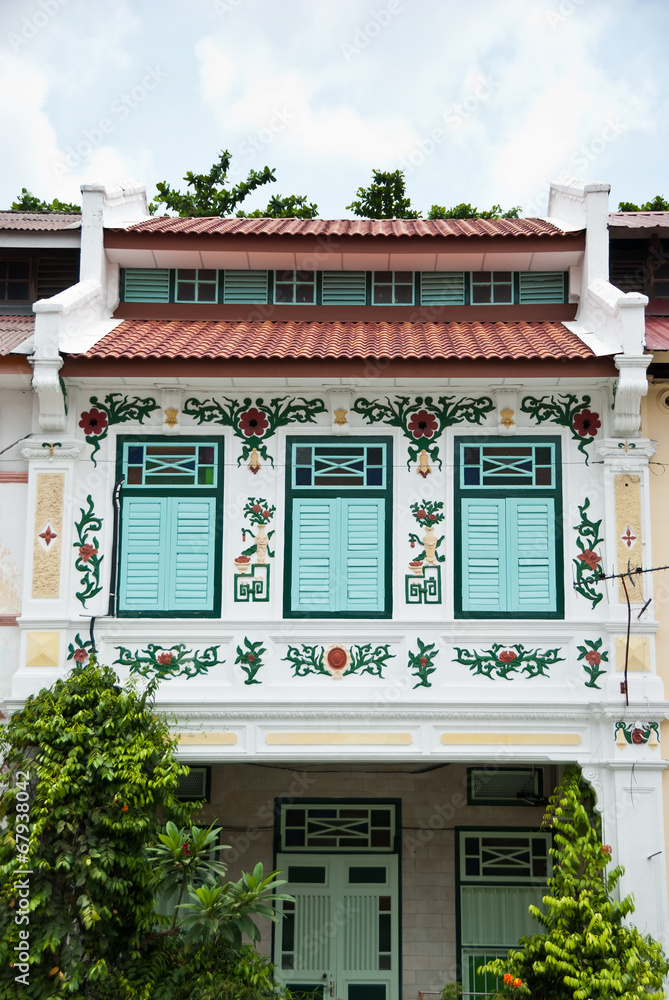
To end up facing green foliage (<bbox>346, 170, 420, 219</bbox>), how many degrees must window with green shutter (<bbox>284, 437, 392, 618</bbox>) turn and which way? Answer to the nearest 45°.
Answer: approximately 180°

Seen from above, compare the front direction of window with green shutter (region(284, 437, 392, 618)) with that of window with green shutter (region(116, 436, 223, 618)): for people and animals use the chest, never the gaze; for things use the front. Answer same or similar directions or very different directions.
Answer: same or similar directions

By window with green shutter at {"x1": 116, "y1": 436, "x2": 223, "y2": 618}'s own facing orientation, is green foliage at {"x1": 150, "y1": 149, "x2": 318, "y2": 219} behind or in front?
behind

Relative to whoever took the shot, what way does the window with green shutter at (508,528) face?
facing the viewer

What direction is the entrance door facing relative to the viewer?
toward the camera

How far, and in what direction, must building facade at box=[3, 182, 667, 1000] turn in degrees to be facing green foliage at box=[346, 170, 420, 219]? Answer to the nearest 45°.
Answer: approximately 180°

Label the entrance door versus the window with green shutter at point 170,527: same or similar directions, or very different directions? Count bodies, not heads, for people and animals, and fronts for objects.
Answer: same or similar directions

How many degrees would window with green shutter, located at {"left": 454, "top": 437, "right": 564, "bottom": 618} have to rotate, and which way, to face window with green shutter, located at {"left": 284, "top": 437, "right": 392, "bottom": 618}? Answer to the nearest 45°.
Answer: approximately 90° to its right

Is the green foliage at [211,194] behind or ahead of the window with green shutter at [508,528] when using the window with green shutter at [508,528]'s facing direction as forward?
behind

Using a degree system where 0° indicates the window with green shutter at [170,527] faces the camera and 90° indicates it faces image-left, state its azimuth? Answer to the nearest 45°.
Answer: approximately 0°
